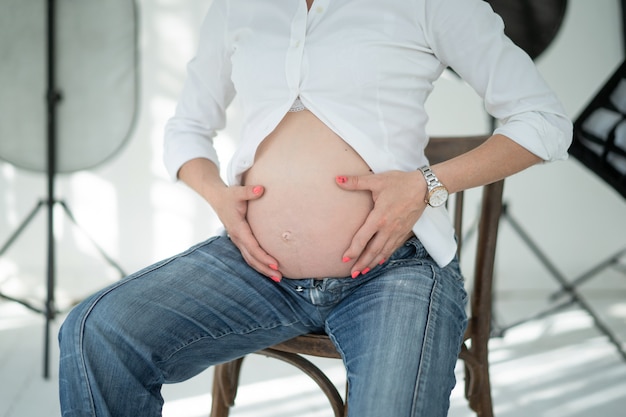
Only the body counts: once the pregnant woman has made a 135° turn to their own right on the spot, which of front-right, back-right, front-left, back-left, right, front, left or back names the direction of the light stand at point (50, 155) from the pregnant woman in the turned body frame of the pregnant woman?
front-left

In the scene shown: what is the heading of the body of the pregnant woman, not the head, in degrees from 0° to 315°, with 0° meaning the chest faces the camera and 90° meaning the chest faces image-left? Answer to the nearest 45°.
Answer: approximately 45°
